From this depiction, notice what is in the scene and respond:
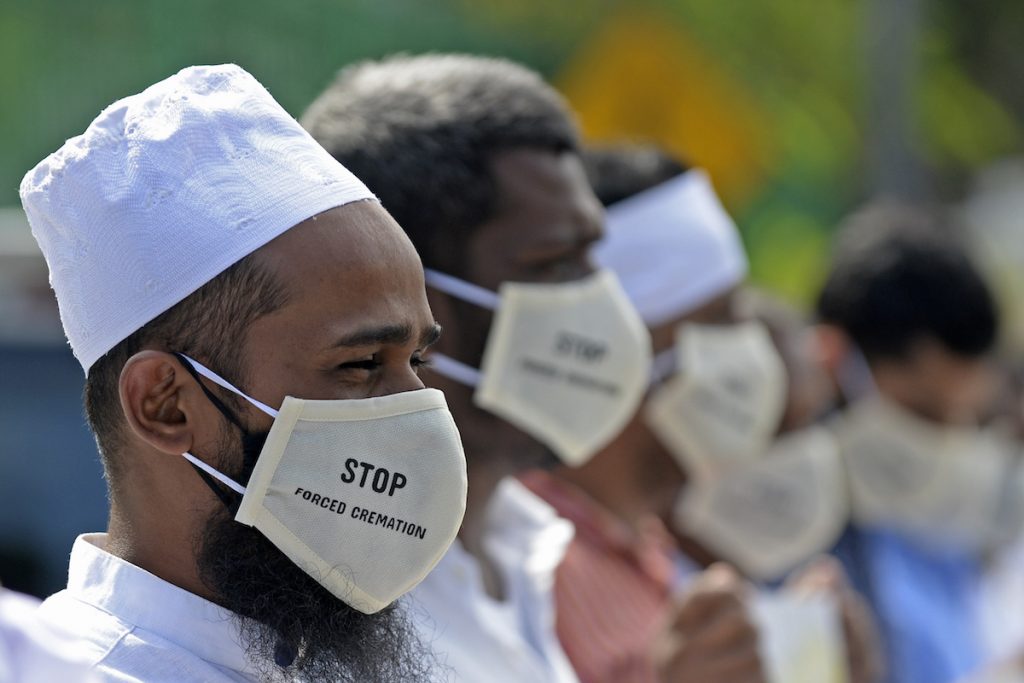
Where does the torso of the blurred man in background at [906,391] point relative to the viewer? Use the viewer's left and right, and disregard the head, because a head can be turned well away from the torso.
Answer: facing the viewer and to the right of the viewer

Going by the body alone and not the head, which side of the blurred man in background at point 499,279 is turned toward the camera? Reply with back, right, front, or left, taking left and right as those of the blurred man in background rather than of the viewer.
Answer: right

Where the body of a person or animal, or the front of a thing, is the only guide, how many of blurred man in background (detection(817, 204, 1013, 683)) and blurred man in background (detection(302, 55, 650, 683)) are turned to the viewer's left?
0

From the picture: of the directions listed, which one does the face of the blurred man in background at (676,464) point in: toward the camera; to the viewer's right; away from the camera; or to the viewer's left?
to the viewer's right
